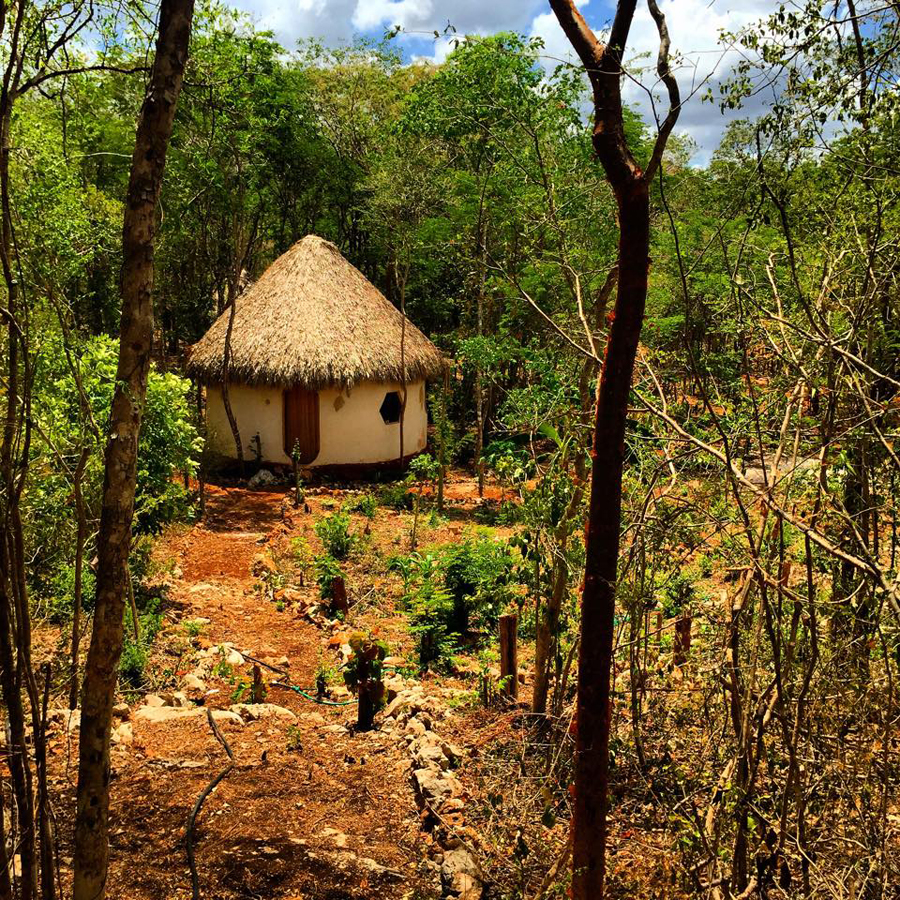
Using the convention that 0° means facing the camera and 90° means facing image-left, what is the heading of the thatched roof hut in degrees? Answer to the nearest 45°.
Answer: approximately 0°

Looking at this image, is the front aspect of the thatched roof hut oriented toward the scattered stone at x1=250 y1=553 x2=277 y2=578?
yes

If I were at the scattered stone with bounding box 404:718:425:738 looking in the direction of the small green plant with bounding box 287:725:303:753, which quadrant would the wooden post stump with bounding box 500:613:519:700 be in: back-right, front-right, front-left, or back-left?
back-right

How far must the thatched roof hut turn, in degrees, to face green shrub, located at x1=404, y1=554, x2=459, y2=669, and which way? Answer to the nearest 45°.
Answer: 0° — it already faces it

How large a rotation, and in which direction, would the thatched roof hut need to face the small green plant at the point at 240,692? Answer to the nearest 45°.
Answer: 0° — it already faces it

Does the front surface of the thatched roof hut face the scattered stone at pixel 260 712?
yes

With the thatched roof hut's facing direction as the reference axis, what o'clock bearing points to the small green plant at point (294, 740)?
The small green plant is roughly at 12 o'clock from the thatched roof hut.

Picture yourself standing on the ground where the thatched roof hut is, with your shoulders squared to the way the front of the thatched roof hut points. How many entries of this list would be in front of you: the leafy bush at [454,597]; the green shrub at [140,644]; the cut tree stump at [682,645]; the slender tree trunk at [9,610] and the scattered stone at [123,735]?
5

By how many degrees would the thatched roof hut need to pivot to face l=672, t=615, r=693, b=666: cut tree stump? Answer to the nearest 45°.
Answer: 0° — it already faces it

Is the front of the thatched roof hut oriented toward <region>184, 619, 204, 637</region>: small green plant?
yes

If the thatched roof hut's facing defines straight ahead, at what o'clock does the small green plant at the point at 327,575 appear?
The small green plant is roughly at 12 o'clock from the thatched roof hut.

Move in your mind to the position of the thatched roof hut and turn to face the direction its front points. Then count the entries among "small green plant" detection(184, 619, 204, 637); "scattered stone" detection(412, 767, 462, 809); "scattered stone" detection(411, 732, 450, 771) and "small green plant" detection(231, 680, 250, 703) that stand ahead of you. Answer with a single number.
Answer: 4

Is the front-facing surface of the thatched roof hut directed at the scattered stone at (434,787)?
yes

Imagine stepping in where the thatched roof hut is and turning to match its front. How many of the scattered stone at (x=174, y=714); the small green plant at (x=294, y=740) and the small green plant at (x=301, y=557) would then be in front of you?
3
